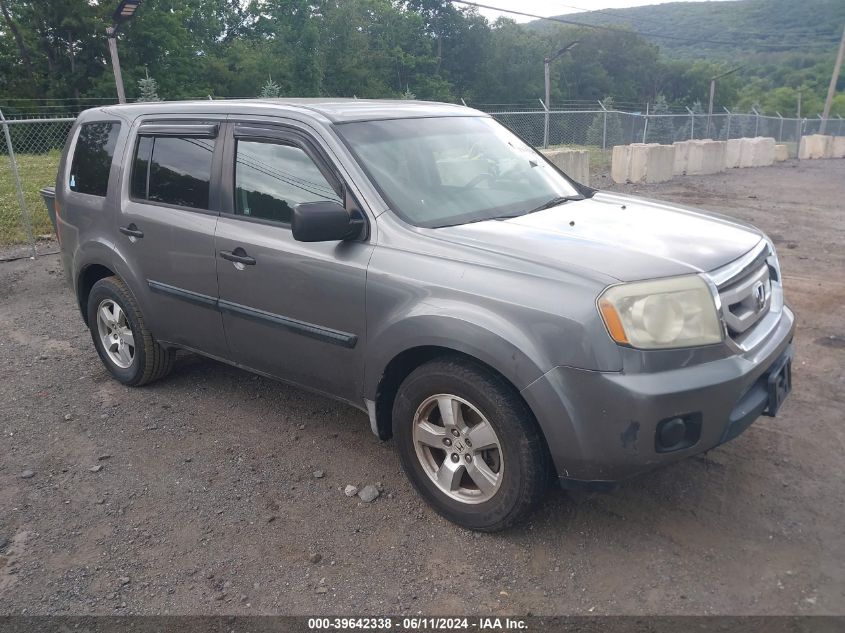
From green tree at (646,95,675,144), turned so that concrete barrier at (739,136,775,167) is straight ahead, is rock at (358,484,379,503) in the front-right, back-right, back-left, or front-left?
front-right

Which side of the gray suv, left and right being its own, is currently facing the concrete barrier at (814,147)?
left

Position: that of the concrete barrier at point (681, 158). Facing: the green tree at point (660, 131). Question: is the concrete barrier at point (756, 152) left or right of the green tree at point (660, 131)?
right

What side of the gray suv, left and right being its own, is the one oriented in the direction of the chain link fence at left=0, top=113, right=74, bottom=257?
back

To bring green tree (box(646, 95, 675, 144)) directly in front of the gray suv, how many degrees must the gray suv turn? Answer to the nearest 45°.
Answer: approximately 135° to its left
